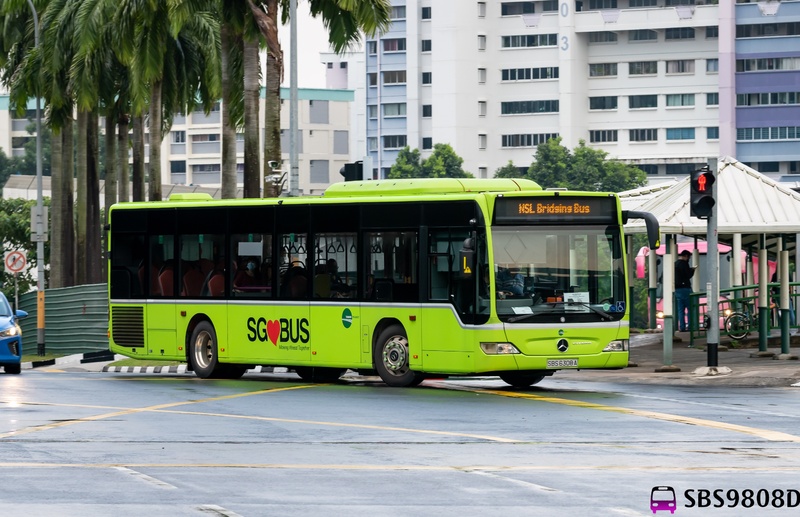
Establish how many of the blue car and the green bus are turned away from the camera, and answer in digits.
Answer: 0

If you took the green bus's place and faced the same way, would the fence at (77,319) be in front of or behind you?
behind

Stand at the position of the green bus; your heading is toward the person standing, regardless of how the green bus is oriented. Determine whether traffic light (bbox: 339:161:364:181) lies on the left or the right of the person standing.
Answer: left

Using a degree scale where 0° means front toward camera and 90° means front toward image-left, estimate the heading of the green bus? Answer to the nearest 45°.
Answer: approximately 315°

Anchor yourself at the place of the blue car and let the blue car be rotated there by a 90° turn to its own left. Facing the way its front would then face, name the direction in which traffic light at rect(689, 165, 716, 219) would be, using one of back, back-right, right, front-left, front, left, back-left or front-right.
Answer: front-right

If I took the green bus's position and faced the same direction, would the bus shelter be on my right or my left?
on my left

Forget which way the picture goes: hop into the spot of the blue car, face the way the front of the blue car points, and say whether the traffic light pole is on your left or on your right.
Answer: on your left

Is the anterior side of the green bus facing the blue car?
no

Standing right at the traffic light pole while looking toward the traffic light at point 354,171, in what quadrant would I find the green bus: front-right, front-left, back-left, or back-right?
front-left

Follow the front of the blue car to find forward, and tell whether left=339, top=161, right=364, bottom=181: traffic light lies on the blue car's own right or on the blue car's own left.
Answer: on the blue car's own left

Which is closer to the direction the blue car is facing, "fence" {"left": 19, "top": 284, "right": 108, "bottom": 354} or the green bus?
the green bus

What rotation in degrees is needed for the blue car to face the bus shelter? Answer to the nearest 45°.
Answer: approximately 90° to its left

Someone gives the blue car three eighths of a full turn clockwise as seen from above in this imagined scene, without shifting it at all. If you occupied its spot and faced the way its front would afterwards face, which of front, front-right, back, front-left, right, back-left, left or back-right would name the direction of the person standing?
back-right
